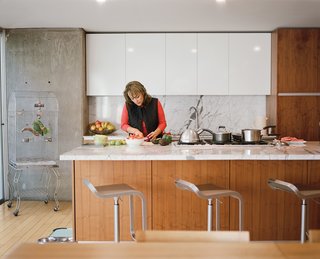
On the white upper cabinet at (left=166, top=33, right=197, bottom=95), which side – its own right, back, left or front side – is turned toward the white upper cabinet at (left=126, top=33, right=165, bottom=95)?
right

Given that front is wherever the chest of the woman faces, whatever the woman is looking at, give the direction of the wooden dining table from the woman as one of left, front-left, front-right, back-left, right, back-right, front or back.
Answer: front

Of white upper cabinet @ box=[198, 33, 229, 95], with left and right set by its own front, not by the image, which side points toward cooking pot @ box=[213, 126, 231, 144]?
front

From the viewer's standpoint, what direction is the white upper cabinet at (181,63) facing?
toward the camera

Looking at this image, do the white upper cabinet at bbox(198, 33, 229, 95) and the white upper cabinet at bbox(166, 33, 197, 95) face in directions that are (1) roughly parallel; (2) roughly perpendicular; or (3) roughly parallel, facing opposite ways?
roughly parallel

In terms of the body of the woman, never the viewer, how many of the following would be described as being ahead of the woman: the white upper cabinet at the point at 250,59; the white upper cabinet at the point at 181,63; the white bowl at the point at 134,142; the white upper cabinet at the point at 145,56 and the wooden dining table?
2

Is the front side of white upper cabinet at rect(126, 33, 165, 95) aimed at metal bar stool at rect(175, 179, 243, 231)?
yes

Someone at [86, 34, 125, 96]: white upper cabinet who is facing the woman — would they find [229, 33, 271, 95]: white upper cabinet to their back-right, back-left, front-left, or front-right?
front-left

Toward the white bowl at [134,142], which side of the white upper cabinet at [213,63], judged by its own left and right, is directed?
front

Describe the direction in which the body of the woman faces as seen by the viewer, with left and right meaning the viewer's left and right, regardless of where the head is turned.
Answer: facing the viewer

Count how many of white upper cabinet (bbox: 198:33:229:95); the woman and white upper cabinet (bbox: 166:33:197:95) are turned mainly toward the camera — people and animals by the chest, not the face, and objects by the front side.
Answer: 3

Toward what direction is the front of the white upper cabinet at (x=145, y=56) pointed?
toward the camera
